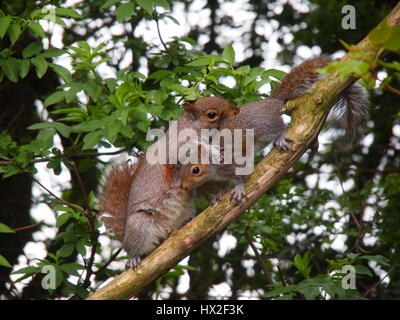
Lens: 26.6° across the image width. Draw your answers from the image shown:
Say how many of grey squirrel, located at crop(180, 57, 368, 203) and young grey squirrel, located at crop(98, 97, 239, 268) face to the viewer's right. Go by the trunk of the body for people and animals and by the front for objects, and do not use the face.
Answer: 1

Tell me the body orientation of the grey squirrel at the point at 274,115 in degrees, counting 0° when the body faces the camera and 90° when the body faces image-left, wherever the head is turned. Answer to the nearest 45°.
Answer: approximately 90°

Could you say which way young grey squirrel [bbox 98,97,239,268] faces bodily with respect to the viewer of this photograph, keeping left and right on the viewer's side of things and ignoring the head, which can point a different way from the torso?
facing to the right of the viewer

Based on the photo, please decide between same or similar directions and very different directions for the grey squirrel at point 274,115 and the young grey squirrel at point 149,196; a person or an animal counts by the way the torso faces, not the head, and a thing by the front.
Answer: very different directions

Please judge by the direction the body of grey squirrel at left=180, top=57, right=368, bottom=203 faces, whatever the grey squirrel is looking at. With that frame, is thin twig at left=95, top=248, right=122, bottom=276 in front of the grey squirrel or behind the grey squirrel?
in front
